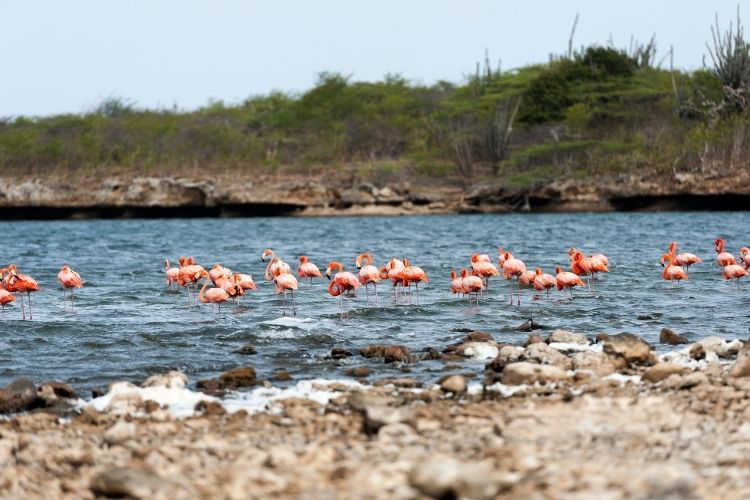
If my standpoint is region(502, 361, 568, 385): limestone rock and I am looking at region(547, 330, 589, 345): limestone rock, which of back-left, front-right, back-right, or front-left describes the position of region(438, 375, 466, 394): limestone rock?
back-left

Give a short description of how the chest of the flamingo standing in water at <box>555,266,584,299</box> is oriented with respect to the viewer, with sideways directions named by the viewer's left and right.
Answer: facing to the left of the viewer

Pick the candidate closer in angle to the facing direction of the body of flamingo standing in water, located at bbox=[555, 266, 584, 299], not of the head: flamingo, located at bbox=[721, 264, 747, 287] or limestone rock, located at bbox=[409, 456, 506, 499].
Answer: the limestone rock

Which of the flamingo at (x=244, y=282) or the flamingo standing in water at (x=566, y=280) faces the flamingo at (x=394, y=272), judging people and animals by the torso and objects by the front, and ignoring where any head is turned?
the flamingo standing in water

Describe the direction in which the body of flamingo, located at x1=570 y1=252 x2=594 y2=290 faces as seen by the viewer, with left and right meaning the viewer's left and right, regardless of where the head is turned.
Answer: facing to the left of the viewer

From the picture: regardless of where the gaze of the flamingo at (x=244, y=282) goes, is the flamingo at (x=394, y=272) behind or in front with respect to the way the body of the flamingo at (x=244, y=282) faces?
behind

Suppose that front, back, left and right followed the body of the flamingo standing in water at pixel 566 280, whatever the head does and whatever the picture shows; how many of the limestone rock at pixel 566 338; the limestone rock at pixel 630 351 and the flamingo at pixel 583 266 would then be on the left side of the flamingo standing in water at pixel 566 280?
2

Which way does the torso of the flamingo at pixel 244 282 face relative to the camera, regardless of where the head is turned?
to the viewer's left

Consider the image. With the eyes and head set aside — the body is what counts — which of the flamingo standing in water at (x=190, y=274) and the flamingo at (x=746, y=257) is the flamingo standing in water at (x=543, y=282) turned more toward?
the flamingo standing in water

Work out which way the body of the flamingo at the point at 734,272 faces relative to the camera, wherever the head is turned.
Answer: to the viewer's left
